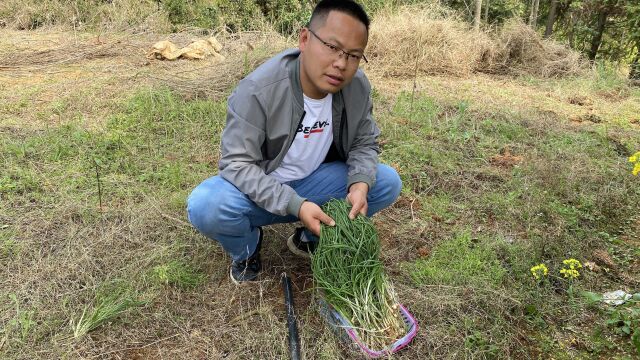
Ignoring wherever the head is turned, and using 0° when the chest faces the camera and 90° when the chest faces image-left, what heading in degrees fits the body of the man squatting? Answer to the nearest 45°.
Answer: approximately 315°

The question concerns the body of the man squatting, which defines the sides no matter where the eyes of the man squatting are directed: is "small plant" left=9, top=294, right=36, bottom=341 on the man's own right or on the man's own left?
on the man's own right
